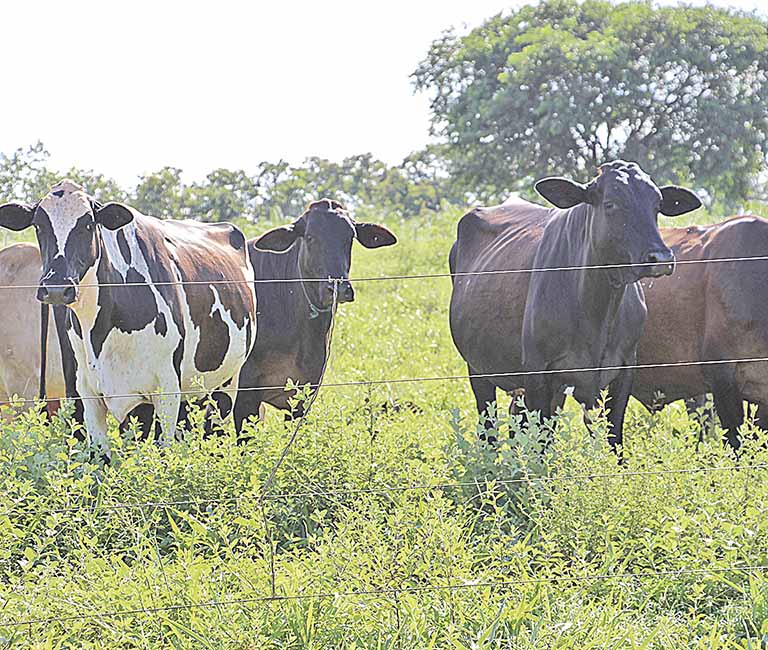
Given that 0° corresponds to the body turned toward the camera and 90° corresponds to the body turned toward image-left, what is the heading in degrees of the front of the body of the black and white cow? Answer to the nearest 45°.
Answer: approximately 45°

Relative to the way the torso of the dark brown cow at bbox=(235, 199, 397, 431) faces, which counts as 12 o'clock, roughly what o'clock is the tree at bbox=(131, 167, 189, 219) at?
The tree is roughly at 7 o'clock from the dark brown cow.

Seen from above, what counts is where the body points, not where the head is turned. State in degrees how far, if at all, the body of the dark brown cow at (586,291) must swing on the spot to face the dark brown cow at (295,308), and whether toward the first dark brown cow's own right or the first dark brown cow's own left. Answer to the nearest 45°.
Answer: approximately 180°

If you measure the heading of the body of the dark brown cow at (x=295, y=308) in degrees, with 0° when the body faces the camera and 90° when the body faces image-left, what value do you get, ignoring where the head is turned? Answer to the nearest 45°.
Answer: approximately 315°

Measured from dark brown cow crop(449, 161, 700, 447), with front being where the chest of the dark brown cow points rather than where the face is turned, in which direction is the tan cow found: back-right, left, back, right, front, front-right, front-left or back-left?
back-right

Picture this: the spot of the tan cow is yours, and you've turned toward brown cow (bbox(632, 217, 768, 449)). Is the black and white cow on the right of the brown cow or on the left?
right

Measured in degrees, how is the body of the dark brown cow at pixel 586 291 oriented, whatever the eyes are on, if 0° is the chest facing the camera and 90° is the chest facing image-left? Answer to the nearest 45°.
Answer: approximately 315°

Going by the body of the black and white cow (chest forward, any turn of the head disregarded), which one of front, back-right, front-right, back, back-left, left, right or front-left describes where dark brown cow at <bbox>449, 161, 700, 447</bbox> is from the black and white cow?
back-left

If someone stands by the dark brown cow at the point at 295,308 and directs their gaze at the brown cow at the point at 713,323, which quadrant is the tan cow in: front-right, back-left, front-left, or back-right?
back-right

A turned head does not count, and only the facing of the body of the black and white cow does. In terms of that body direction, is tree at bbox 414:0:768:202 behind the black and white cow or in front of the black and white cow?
behind

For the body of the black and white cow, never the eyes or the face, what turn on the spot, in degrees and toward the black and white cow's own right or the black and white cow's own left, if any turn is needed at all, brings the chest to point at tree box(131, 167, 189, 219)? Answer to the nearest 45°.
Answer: approximately 135° to the black and white cow's own right

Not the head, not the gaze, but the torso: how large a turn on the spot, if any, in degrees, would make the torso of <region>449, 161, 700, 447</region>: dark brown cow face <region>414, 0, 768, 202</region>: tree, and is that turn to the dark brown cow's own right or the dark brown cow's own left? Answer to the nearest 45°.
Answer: approximately 135° to the dark brown cow's own left

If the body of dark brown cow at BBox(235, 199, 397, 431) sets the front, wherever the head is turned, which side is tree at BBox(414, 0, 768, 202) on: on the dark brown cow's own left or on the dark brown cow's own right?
on the dark brown cow's own left
